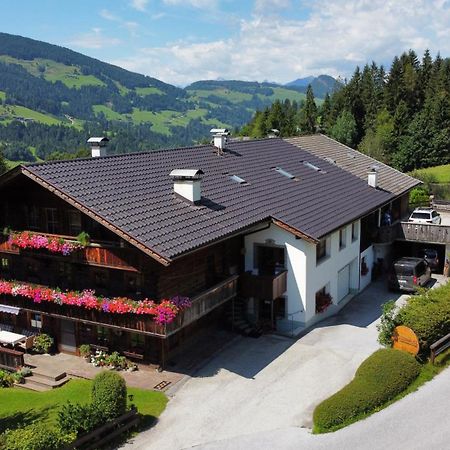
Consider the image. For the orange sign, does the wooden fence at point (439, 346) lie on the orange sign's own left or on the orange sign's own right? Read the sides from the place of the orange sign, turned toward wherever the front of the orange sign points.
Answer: on the orange sign's own left

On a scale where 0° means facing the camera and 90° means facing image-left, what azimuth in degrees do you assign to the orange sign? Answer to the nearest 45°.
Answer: approximately 0°

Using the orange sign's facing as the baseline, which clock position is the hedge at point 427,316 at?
The hedge is roughly at 7 o'clock from the orange sign.

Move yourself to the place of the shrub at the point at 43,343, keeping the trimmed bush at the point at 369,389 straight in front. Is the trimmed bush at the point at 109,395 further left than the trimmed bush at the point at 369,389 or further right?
right

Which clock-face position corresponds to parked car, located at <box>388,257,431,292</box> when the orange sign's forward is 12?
The parked car is roughly at 6 o'clock from the orange sign.

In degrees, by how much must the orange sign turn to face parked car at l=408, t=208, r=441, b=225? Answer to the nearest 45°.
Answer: approximately 180°
